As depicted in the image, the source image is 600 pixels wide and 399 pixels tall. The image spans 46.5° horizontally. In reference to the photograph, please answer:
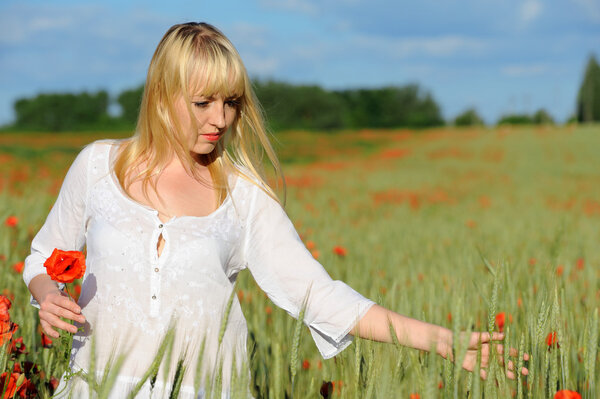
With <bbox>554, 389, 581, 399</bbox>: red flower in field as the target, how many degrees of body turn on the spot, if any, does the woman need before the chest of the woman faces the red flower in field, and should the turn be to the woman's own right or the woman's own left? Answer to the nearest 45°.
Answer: approximately 45° to the woman's own left

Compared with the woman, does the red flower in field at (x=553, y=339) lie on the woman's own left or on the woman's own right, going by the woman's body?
on the woman's own left

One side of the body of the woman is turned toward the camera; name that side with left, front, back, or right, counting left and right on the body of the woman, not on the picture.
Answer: front

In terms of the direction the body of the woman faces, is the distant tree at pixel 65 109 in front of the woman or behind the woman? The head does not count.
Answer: behind
